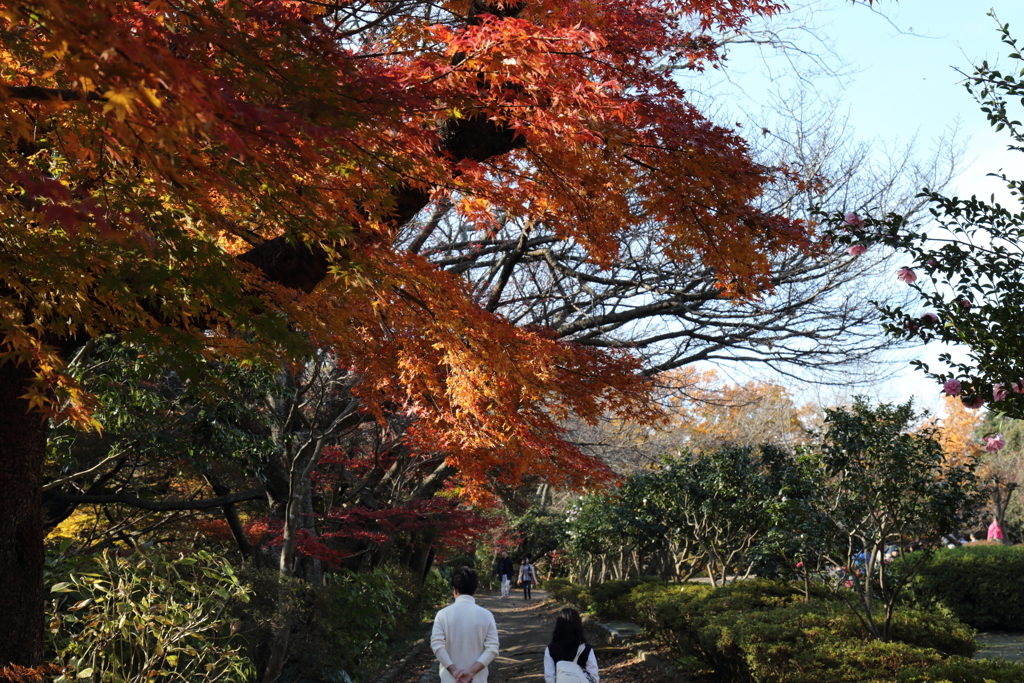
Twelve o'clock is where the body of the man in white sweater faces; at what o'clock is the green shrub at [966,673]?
The green shrub is roughly at 3 o'clock from the man in white sweater.

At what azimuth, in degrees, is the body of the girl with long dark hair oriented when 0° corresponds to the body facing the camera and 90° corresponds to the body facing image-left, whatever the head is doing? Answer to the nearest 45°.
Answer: approximately 180°

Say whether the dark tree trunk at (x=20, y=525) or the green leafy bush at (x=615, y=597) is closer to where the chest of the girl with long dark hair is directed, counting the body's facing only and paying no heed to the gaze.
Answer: the green leafy bush

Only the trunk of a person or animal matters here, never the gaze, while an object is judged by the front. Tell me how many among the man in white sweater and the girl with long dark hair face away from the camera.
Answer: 2

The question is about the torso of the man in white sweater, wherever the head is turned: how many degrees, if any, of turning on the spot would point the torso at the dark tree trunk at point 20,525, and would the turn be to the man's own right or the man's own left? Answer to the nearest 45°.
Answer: approximately 90° to the man's own left

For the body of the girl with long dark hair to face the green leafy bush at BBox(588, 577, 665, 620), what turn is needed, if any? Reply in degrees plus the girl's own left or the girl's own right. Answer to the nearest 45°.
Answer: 0° — they already face it

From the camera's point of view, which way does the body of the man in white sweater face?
away from the camera
